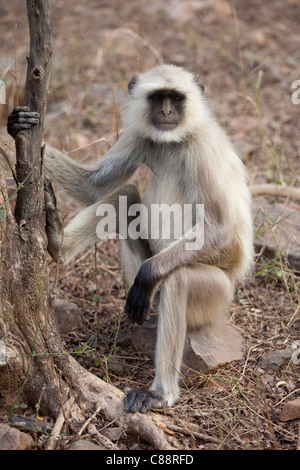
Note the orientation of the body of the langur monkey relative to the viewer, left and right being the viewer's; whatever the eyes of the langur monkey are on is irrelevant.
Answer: facing the viewer and to the left of the viewer

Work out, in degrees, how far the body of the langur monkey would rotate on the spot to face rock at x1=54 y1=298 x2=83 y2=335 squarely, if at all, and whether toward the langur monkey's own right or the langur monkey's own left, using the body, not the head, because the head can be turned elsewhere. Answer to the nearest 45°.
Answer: approximately 90° to the langur monkey's own right

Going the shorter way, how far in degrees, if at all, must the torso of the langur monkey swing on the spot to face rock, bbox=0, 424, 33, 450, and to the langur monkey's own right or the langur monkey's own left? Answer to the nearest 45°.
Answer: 0° — it already faces it

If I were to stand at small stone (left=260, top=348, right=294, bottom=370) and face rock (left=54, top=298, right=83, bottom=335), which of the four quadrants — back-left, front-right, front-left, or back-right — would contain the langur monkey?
front-left
